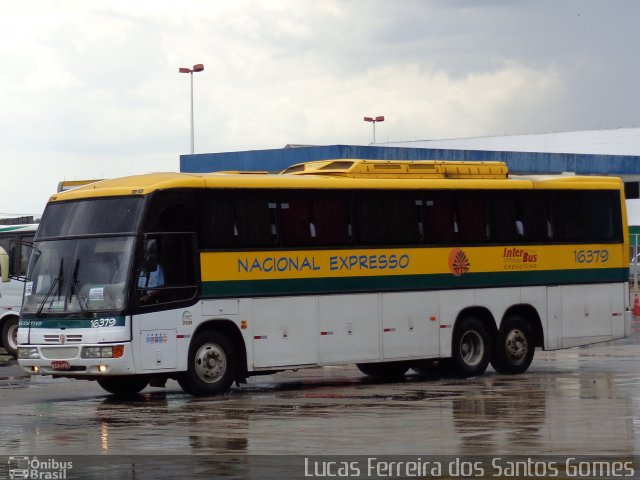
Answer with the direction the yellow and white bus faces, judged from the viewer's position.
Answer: facing the viewer and to the left of the viewer
